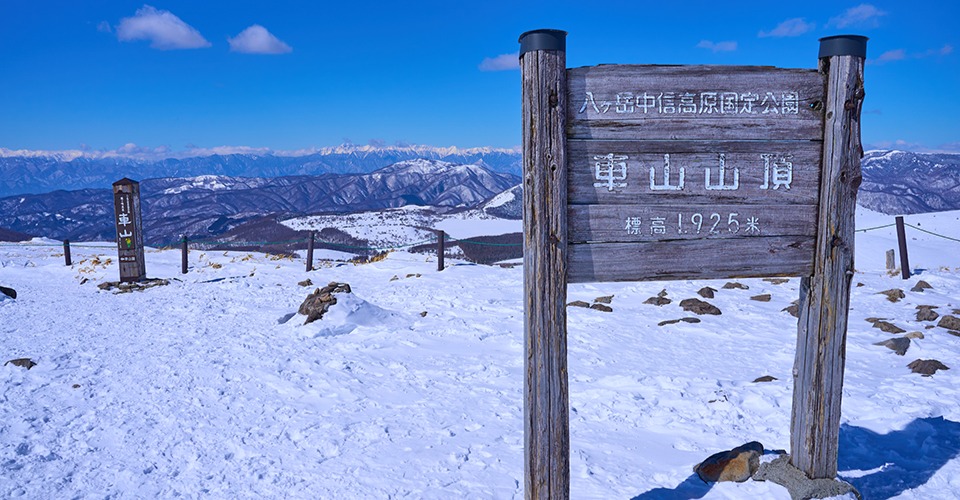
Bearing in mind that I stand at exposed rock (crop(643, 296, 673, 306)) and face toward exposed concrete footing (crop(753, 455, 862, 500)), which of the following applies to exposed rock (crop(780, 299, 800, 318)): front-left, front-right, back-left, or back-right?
front-left

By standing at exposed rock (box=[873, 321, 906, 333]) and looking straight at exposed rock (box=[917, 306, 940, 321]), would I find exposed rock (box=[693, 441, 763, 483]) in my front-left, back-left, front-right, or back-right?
back-right

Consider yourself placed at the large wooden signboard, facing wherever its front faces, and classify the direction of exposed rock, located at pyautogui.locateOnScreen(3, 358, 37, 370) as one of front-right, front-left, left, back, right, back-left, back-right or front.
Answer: right

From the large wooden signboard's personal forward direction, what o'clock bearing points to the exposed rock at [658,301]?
The exposed rock is roughly at 6 o'clock from the large wooden signboard.

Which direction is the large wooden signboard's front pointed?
toward the camera

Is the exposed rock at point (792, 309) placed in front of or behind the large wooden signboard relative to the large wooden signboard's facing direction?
behind

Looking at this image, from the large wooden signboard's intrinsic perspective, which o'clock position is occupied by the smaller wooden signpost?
The smaller wooden signpost is roughly at 4 o'clock from the large wooden signboard.

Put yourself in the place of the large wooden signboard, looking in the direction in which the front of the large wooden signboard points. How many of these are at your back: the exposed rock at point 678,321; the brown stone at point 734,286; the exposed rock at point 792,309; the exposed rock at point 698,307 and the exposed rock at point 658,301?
5

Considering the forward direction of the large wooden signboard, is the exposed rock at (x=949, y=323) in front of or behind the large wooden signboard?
behind

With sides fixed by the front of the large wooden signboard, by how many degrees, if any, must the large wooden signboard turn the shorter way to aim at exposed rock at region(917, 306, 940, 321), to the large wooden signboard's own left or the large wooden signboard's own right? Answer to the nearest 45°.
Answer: approximately 135° to the large wooden signboard's own left

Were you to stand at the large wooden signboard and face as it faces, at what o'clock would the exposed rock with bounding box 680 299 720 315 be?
The exposed rock is roughly at 6 o'clock from the large wooden signboard.

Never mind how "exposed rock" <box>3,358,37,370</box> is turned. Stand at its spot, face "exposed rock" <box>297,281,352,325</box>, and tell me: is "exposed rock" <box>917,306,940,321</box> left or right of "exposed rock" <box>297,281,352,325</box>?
right

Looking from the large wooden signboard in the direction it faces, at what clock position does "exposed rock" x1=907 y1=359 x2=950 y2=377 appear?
The exposed rock is roughly at 7 o'clock from the large wooden signboard.

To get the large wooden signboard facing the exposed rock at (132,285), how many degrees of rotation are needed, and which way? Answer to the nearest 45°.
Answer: approximately 135° to its right

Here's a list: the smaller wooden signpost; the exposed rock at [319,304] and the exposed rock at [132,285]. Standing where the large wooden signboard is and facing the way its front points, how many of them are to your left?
0

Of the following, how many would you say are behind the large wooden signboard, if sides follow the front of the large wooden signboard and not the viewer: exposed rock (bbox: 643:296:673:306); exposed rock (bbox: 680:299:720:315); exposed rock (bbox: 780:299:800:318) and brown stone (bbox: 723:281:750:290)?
4

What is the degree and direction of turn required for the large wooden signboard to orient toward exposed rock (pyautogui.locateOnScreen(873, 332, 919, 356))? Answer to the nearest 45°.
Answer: approximately 135° to its left

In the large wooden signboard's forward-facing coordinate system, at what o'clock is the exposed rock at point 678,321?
The exposed rock is roughly at 6 o'clock from the large wooden signboard.
